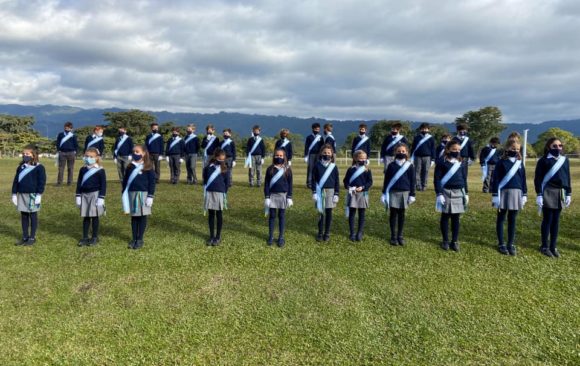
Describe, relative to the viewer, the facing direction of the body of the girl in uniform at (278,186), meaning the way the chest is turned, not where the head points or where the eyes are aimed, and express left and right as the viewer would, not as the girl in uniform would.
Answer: facing the viewer

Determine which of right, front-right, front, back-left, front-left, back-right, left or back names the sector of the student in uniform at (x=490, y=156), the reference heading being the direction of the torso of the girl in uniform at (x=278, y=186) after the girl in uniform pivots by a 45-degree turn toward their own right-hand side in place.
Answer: back

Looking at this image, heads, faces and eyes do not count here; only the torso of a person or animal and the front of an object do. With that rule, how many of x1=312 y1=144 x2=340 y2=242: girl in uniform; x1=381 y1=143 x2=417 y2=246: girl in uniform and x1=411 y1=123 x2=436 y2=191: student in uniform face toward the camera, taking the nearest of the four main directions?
3

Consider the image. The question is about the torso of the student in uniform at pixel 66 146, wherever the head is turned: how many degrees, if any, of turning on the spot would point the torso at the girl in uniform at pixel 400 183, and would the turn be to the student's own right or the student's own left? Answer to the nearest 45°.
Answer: approximately 45° to the student's own left

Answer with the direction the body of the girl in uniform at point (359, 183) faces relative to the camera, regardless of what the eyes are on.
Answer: toward the camera

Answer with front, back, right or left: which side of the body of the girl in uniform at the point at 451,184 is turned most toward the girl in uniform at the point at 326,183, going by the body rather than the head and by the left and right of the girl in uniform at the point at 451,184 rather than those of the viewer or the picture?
right

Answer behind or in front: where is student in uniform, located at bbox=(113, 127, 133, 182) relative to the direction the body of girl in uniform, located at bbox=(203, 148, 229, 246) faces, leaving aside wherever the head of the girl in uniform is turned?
behind

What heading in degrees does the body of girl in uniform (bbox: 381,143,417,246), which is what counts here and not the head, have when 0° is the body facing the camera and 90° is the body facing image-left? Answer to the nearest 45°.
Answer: approximately 0°

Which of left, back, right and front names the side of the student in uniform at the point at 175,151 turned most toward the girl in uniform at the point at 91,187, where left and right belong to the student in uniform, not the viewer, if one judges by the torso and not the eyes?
front

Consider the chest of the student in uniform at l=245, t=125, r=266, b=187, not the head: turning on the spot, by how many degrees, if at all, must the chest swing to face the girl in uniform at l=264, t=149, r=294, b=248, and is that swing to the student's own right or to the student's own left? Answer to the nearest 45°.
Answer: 0° — they already face them

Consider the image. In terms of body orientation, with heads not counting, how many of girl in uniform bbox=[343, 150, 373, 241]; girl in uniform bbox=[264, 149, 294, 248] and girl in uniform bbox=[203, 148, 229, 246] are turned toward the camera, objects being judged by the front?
3

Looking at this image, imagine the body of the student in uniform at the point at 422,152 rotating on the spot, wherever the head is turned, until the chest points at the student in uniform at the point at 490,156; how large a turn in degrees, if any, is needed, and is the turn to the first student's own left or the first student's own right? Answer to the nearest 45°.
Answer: approximately 135° to the first student's own left

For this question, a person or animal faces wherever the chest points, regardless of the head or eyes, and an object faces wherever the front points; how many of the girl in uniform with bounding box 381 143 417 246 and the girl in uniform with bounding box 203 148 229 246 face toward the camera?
2

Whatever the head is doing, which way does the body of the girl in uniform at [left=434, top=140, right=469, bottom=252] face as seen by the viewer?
toward the camera

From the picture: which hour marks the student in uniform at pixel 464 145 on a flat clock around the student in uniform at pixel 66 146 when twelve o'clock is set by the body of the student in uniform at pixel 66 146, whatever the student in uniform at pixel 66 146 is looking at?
the student in uniform at pixel 464 145 is roughly at 10 o'clock from the student in uniform at pixel 66 146.
